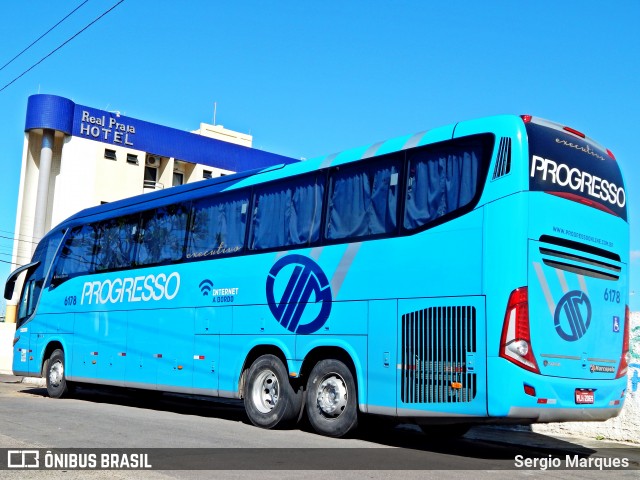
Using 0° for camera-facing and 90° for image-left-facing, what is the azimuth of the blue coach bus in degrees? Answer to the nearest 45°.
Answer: approximately 135°
